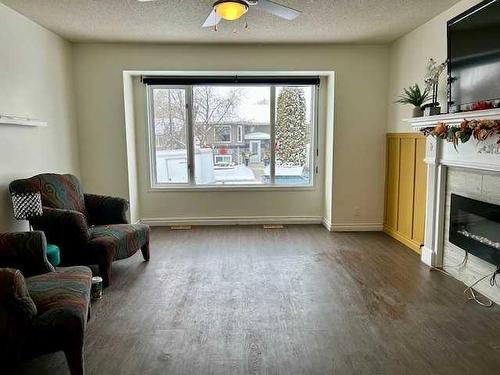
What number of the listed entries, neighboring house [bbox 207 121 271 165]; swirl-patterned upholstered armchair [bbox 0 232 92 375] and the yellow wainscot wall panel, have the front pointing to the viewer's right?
1

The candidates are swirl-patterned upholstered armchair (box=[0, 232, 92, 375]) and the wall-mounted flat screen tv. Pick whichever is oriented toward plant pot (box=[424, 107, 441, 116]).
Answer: the swirl-patterned upholstered armchair

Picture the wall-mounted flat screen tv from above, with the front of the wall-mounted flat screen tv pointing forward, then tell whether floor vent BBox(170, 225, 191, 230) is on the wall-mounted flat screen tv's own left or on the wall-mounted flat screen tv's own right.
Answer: on the wall-mounted flat screen tv's own right

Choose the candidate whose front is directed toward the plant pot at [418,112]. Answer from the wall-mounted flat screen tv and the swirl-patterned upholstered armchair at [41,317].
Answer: the swirl-patterned upholstered armchair

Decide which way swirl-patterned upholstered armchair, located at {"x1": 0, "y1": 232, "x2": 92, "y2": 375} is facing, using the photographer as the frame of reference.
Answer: facing to the right of the viewer

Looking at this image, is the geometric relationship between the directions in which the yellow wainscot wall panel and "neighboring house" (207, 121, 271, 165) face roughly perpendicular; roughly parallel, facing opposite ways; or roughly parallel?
roughly perpendicular

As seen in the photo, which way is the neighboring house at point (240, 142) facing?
toward the camera

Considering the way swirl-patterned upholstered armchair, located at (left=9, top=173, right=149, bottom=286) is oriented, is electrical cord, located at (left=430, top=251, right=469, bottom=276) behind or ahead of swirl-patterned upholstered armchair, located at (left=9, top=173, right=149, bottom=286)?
ahead

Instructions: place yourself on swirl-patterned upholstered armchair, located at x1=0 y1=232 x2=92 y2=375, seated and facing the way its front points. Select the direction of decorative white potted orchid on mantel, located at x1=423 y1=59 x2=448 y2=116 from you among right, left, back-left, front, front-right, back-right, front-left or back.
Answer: front

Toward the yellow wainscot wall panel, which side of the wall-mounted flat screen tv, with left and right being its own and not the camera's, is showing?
right

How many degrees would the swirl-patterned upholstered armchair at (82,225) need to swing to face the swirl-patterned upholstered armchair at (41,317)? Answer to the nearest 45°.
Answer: approximately 45° to its right

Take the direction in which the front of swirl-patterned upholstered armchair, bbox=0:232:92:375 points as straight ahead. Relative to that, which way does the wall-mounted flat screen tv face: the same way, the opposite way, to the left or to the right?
the opposite way

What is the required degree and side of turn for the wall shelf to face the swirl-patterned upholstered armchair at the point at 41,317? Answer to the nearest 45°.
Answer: approximately 45° to its right

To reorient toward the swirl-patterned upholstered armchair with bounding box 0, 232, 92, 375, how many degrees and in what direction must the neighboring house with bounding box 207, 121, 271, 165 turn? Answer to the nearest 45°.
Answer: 0° — it already faces it

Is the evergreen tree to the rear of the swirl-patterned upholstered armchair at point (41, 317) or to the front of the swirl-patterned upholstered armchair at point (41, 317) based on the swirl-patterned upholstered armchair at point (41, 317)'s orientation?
to the front

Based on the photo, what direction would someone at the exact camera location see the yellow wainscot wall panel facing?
facing the viewer and to the left of the viewer

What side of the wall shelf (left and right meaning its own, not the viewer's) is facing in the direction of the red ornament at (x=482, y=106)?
front

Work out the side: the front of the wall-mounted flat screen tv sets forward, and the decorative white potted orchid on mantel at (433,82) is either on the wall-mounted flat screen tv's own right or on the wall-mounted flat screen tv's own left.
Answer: on the wall-mounted flat screen tv's own right

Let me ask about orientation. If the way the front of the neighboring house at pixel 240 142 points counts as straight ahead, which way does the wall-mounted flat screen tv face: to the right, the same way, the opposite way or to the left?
to the right
